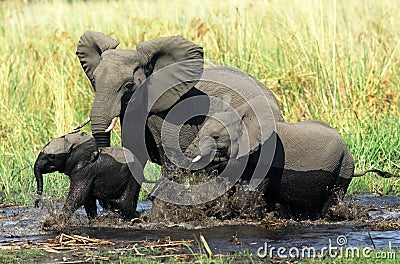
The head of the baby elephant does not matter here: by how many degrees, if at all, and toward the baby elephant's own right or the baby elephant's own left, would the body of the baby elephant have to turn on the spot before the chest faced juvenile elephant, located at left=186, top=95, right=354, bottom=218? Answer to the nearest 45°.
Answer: approximately 180°

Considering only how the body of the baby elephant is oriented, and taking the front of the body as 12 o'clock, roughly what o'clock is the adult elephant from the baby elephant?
The adult elephant is roughly at 5 o'clock from the baby elephant.

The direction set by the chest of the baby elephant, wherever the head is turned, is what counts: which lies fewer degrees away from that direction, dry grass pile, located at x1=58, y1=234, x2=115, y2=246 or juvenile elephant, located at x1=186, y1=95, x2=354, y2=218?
the dry grass pile

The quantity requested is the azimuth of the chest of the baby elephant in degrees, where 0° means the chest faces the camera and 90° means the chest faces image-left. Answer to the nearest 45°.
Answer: approximately 90°

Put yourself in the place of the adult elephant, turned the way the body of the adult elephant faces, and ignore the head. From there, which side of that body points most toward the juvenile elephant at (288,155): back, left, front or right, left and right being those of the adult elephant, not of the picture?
left

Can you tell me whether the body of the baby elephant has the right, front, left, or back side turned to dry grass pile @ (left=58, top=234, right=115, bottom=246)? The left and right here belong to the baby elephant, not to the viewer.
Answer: left

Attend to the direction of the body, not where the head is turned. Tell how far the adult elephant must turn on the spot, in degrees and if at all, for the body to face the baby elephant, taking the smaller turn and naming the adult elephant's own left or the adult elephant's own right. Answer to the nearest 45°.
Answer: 0° — it already faces it

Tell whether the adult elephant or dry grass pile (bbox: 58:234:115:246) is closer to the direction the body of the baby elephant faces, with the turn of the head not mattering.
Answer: the dry grass pile
